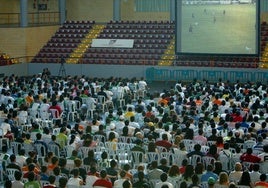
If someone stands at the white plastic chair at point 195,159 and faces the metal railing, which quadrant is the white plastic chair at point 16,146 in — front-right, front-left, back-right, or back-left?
front-left

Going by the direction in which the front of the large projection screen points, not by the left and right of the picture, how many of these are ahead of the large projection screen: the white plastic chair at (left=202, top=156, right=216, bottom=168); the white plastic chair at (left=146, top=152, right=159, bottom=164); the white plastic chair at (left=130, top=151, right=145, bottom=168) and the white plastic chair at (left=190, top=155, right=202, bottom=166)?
4

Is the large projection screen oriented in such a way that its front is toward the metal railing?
no

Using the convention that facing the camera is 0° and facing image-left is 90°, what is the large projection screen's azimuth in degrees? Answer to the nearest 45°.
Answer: approximately 0°

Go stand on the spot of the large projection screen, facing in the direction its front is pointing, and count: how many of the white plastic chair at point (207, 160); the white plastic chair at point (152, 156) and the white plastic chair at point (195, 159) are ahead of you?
3

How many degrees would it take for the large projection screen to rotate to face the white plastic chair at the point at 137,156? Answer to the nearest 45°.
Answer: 0° — it already faces it

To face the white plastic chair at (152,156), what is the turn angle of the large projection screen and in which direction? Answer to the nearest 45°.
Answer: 0° — it already faces it

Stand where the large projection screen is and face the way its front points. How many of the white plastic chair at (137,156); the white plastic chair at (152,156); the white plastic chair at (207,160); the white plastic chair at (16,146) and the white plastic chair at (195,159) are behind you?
0

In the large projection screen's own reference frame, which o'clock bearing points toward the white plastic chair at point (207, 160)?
The white plastic chair is roughly at 12 o'clock from the large projection screen.

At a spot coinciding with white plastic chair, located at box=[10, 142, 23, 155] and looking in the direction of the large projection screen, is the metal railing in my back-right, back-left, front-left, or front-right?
front-left

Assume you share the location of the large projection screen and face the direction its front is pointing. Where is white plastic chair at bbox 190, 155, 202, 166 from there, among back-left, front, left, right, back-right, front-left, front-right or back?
front

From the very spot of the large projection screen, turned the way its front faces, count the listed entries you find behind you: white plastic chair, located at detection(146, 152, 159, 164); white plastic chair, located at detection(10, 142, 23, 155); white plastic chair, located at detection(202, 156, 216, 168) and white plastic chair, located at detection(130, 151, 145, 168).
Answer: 0

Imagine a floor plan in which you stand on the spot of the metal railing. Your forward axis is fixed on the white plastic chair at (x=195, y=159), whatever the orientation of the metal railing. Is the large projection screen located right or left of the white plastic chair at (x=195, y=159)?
left

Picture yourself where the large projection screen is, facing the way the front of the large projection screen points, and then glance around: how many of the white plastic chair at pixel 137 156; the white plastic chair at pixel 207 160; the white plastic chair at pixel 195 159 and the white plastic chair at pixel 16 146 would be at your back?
0

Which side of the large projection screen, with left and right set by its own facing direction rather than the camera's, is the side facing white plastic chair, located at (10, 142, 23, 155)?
front

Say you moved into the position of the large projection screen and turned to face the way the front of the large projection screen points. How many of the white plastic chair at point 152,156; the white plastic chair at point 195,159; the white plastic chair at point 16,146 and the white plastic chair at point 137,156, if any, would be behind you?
0
